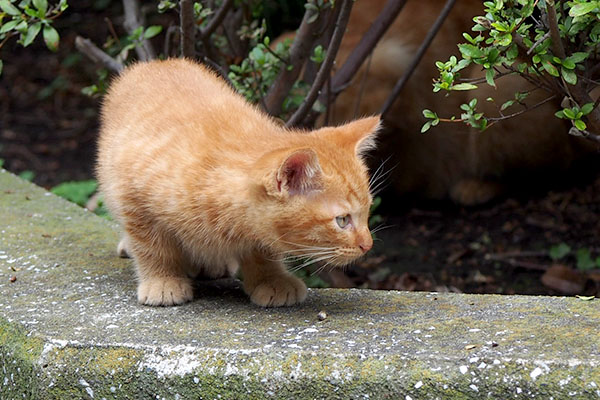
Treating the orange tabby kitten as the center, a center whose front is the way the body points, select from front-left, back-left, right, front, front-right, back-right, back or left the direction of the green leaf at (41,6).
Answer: back

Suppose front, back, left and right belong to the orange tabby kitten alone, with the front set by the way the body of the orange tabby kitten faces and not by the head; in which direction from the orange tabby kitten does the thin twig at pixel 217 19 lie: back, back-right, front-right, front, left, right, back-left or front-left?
back-left

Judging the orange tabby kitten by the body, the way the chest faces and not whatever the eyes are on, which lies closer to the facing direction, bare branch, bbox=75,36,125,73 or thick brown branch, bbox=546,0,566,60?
the thick brown branch

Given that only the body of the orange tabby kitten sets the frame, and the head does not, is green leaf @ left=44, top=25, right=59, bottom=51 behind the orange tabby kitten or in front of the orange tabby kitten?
behind

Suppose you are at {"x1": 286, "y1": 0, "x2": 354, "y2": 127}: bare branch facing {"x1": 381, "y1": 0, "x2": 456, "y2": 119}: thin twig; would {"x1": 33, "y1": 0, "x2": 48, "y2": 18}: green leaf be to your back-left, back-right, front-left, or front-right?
back-left

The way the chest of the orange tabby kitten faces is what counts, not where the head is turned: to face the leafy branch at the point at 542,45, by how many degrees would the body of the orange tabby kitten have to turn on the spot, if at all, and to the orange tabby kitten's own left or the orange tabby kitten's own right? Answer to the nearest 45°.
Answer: approximately 45° to the orange tabby kitten's own left

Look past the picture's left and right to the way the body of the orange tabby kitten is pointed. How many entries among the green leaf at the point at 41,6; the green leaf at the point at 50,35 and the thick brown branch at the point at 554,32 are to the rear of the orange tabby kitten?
2

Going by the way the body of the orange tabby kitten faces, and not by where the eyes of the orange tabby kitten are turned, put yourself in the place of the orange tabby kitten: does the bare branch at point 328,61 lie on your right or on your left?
on your left

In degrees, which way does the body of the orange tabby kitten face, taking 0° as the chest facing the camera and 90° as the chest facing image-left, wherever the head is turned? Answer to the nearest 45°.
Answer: approximately 315°

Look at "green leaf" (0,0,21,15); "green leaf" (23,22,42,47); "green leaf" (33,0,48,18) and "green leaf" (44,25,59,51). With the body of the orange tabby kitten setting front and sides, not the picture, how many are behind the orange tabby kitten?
4

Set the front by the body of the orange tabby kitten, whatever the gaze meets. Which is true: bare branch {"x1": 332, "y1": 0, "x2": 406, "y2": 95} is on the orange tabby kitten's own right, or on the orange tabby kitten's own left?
on the orange tabby kitten's own left

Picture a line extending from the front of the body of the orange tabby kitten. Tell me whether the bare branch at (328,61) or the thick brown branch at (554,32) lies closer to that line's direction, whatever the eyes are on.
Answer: the thick brown branch

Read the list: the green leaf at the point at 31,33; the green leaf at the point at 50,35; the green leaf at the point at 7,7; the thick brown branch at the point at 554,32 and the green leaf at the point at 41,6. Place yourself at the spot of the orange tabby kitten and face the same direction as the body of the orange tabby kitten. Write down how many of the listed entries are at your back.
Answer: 4

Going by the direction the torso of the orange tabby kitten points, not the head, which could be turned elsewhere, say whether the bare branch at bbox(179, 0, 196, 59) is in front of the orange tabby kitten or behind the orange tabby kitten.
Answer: behind

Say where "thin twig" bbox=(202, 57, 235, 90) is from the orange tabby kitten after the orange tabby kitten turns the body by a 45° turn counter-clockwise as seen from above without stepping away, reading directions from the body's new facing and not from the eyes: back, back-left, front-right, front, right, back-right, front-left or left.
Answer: left
